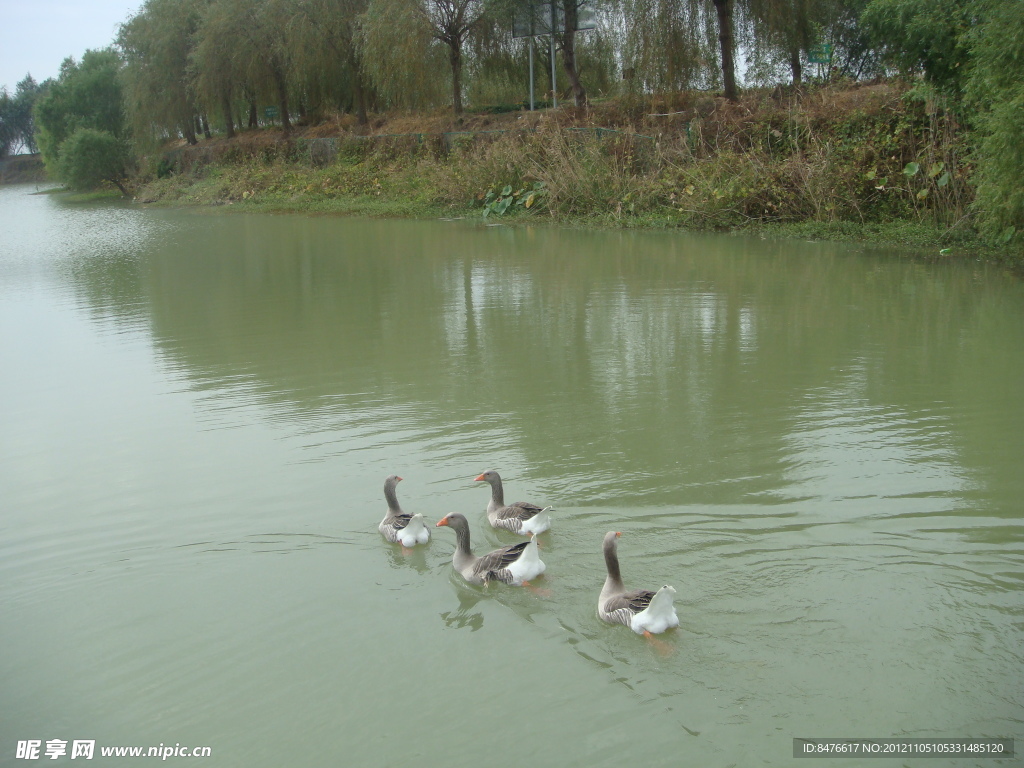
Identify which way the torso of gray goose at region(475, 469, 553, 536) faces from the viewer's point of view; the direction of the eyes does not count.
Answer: to the viewer's left

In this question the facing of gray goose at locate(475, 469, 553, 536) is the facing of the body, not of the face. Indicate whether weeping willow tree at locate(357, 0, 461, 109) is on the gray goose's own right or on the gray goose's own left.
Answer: on the gray goose's own right

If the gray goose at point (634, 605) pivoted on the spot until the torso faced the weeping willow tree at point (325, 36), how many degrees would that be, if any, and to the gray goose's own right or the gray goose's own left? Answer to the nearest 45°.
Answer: approximately 45° to the gray goose's own right

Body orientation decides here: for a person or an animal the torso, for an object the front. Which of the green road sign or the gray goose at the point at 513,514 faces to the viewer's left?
the gray goose

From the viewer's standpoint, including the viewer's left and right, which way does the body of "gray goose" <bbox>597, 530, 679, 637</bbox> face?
facing away from the viewer and to the left of the viewer

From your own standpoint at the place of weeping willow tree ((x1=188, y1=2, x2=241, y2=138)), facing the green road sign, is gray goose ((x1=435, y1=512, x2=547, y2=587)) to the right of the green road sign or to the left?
right

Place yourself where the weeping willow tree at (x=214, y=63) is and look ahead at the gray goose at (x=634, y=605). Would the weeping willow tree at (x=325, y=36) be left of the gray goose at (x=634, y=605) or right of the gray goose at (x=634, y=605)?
left

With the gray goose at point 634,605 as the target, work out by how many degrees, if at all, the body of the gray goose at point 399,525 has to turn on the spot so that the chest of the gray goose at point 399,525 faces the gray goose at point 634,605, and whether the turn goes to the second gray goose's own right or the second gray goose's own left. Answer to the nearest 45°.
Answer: approximately 180°

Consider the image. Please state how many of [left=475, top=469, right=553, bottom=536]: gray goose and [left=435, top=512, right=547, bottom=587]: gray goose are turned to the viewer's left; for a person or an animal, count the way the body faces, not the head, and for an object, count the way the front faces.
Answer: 2
